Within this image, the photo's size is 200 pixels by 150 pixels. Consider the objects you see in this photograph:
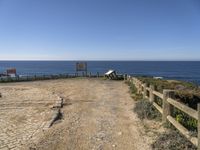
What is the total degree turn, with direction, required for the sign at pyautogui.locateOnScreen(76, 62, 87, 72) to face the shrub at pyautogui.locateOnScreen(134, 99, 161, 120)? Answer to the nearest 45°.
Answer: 0° — it already faces it

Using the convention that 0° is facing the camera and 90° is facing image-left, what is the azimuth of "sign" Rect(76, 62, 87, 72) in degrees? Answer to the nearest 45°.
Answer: approximately 0°
